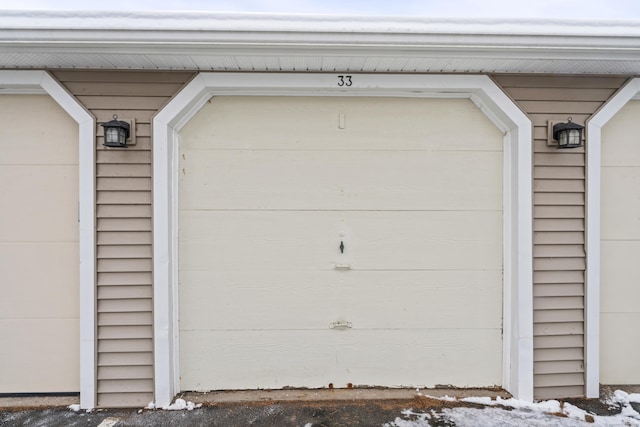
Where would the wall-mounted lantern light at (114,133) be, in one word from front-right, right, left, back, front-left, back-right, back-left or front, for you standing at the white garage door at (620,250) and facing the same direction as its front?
front-right

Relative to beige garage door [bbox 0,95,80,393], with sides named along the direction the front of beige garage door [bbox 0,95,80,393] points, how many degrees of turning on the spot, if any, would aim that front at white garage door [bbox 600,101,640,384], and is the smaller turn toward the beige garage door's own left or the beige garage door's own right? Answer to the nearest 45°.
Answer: approximately 45° to the beige garage door's own left

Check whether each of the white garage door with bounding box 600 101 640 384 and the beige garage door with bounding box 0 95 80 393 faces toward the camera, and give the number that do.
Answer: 2

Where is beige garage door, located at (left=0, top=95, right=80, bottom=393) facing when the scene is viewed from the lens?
facing the viewer

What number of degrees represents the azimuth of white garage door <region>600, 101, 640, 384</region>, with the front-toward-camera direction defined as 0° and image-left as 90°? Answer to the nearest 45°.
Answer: approximately 0°

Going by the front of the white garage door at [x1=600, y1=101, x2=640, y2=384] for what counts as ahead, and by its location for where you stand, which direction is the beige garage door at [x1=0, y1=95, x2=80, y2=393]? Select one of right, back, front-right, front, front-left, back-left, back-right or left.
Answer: front-right

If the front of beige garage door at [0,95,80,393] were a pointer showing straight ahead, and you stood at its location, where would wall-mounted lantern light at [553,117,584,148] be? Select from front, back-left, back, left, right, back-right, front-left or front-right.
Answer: front-left

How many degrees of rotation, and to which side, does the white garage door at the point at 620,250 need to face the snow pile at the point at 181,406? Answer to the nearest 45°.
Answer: approximately 45° to its right
